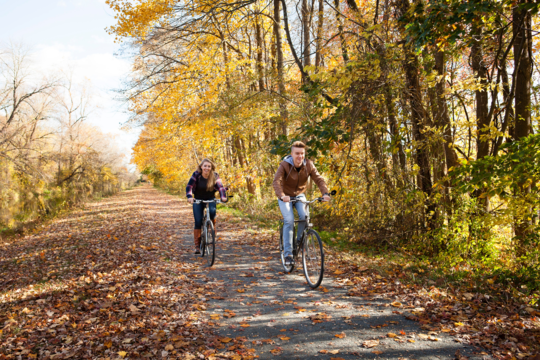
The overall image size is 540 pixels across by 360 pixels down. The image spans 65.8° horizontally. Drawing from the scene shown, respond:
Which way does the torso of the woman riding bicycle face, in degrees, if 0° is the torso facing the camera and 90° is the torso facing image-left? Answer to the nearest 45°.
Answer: approximately 0°
